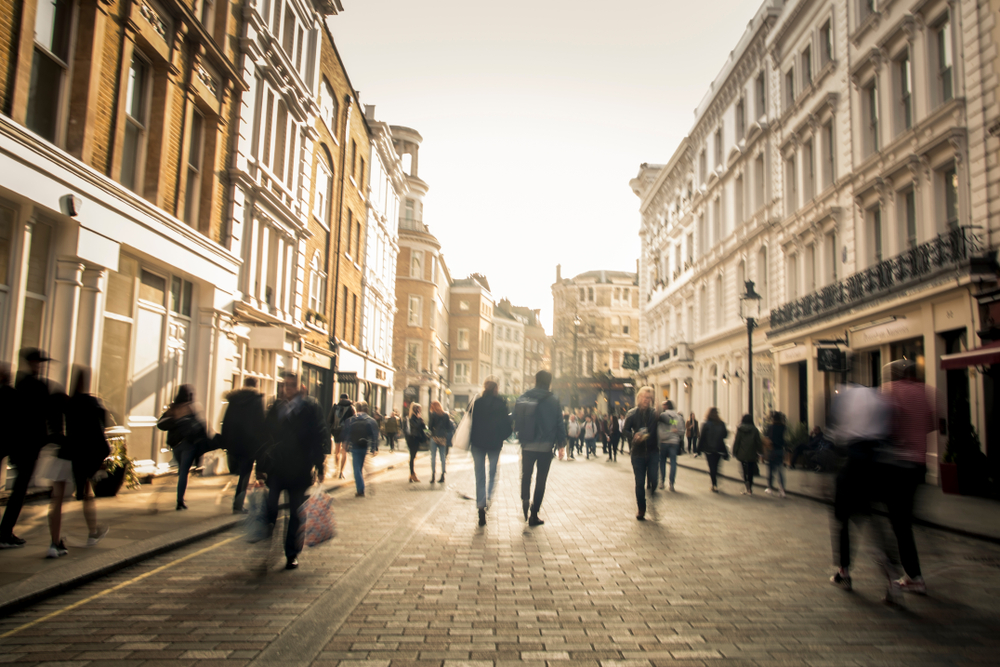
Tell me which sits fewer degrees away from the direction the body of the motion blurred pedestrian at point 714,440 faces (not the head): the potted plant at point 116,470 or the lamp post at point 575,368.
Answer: the lamp post

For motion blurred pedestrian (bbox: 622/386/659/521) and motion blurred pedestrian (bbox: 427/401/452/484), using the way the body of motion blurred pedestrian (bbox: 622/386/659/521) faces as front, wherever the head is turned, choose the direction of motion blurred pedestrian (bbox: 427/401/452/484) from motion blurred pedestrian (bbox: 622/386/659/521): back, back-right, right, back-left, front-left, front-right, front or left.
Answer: back-right

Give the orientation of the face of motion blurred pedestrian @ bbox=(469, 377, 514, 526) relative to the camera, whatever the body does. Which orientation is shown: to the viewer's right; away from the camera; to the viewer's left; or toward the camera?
away from the camera

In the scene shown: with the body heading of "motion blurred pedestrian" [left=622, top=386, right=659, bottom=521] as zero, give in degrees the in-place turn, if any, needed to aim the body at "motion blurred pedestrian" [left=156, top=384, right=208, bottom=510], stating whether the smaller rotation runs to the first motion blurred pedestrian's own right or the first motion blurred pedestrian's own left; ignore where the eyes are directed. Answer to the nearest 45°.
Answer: approximately 45° to the first motion blurred pedestrian's own right

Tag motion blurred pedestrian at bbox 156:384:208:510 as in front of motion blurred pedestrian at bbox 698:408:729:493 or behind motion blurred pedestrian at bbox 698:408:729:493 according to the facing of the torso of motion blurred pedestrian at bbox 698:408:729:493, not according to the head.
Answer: behind

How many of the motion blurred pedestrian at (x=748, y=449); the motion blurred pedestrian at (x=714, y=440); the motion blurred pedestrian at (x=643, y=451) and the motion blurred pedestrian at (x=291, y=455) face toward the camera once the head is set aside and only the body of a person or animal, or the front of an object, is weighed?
2

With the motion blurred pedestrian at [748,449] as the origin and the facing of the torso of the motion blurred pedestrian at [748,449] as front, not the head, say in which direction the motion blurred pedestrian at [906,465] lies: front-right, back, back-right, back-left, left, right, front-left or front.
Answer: back

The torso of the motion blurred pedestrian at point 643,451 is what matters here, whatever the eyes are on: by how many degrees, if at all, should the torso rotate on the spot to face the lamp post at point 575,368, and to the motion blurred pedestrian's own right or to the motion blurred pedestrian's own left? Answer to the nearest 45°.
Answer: approximately 180°

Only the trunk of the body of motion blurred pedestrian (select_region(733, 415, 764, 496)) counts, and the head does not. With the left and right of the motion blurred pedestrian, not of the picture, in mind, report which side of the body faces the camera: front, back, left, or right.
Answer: back

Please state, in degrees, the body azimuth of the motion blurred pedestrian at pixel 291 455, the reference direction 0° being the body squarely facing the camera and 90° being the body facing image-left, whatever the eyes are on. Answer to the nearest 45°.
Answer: approximately 0°

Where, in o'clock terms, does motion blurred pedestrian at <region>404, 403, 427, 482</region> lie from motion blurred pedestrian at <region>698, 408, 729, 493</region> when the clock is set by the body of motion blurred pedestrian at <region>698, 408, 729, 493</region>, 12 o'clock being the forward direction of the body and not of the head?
motion blurred pedestrian at <region>404, 403, 427, 482</region> is roughly at 9 o'clock from motion blurred pedestrian at <region>698, 408, 729, 493</region>.

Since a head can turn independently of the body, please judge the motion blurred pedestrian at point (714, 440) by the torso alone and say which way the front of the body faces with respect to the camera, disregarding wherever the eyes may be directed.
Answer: away from the camera

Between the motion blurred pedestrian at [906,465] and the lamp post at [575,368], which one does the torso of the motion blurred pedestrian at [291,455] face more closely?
the motion blurred pedestrian
